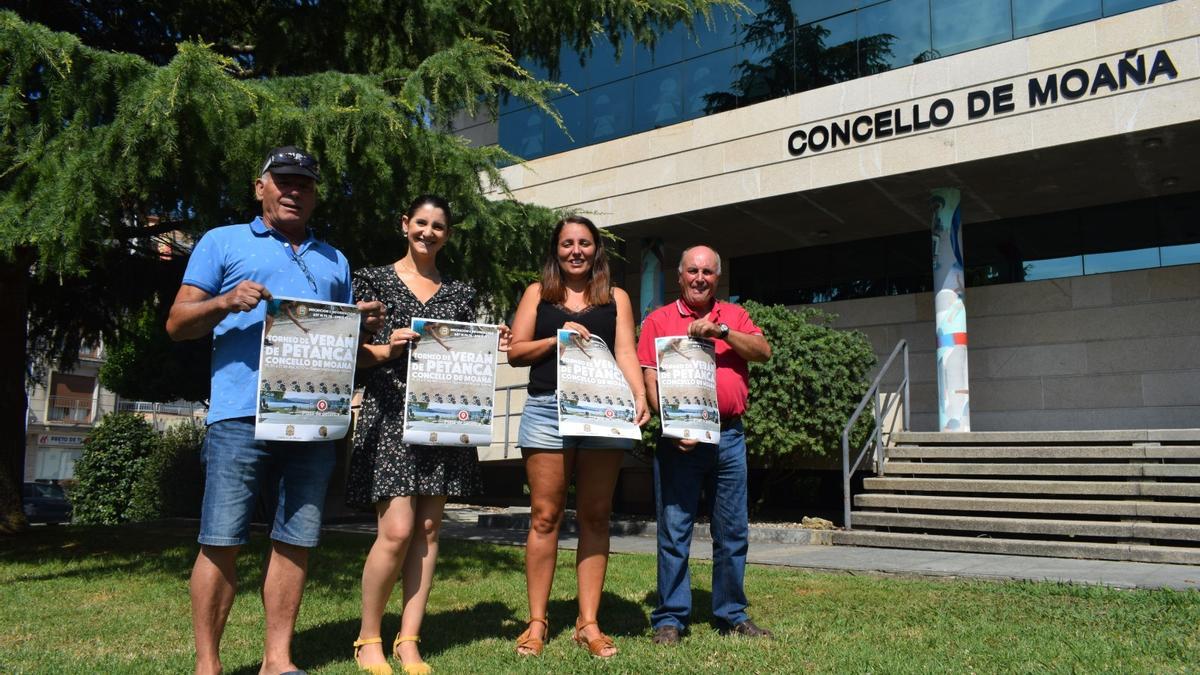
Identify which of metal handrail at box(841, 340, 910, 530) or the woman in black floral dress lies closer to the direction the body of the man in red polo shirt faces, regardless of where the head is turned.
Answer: the woman in black floral dress

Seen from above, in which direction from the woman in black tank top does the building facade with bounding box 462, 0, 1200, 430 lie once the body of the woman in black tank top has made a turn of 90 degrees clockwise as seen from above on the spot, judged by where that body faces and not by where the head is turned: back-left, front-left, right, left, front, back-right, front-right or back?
back-right

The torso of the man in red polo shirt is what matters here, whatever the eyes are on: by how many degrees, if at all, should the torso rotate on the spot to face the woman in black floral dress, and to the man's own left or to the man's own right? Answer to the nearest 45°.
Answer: approximately 45° to the man's own right

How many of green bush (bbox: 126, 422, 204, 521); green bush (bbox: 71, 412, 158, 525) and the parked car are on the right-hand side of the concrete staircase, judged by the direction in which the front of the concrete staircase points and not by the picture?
3

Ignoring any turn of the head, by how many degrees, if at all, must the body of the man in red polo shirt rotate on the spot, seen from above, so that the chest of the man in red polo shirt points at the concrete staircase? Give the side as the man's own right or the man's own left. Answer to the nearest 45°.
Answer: approximately 135° to the man's own left

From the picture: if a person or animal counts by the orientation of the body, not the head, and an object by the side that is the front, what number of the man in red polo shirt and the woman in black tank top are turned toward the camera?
2

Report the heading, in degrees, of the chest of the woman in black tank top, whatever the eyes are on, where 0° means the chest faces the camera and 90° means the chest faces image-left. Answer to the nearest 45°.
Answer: approximately 0°

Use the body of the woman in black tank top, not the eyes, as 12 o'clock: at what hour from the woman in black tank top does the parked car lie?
The parked car is roughly at 5 o'clock from the woman in black tank top.

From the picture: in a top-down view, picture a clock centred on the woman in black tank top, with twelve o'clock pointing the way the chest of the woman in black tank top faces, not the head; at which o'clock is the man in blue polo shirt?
The man in blue polo shirt is roughly at 2 o'clock from the woman in black tank top.

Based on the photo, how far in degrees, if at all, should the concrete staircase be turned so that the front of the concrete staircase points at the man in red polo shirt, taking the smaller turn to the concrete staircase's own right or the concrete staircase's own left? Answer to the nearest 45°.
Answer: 0° — it already faces them
